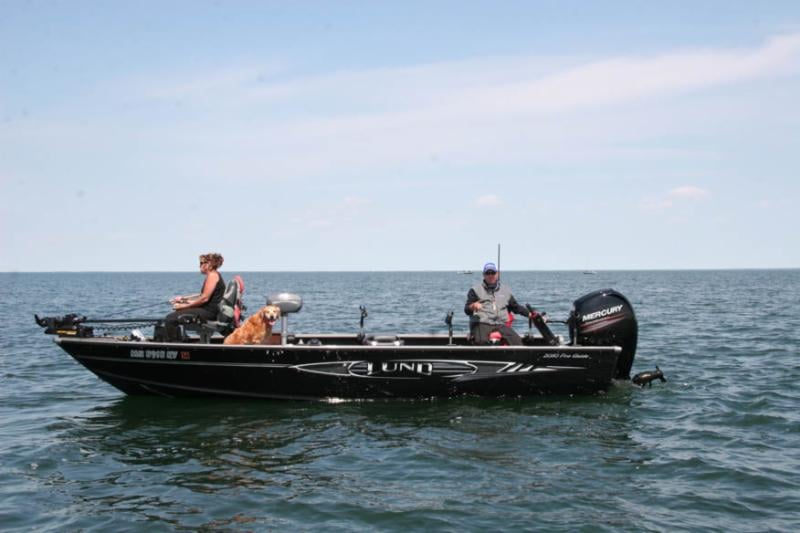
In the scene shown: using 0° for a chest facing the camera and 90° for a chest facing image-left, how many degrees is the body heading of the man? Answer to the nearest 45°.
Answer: approximately 0°

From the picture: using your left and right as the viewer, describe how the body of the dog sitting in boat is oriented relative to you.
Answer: facing the viewer and to the right of the viewer

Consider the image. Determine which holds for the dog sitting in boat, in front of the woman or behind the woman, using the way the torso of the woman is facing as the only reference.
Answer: behind

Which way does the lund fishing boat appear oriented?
to the viewer's left

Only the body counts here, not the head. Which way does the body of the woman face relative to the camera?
to the viewer's left

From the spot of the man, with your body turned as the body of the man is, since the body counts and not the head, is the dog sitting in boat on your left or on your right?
on your right

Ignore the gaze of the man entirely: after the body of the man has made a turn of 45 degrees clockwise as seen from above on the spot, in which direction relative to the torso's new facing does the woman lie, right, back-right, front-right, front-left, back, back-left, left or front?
front-right

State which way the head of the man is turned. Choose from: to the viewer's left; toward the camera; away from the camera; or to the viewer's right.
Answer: toward the camera

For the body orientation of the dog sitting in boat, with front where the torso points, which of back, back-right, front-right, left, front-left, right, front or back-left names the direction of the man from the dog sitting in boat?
front-left
